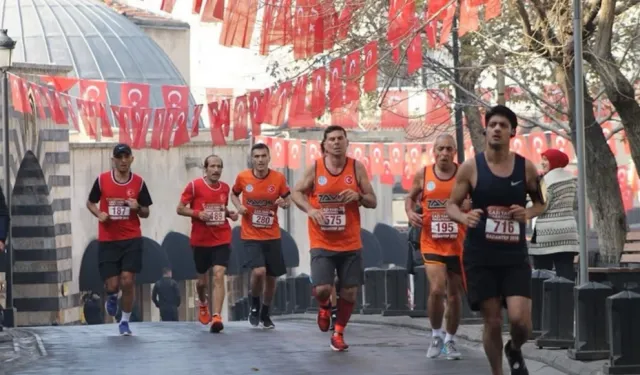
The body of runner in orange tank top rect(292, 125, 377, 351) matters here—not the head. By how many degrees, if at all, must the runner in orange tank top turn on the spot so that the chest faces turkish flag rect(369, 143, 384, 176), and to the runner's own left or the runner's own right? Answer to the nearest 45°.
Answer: approximately 180°

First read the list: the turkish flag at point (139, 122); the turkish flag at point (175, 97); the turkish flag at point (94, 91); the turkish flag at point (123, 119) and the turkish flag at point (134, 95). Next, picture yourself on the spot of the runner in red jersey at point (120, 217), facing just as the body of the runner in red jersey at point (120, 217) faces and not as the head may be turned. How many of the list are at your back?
5

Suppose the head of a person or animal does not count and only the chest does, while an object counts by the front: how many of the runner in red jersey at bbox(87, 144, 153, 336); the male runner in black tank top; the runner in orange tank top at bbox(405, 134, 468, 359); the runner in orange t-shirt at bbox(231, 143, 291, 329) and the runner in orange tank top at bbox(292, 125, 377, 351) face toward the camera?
5

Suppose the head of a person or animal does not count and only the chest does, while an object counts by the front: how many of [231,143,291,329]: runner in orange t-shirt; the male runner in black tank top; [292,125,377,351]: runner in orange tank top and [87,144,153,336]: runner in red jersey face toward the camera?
4

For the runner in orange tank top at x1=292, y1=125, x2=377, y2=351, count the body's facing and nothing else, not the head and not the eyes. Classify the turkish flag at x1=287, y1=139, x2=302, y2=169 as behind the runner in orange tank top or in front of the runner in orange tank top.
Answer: behind

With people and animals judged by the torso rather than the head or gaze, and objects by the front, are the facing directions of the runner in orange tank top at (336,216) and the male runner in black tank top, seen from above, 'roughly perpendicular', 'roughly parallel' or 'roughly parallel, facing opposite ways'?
roughly parallel

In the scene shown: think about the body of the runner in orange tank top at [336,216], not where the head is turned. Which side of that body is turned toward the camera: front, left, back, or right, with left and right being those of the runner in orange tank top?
front

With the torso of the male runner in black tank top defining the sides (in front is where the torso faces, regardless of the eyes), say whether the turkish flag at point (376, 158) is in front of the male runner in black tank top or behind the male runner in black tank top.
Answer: behind

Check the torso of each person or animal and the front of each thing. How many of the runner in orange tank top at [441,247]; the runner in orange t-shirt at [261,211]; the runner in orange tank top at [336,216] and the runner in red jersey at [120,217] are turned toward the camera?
4

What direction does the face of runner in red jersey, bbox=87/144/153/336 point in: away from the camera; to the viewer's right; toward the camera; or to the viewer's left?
toward the camera

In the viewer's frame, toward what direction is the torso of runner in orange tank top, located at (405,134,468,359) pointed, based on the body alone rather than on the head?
toward the camera

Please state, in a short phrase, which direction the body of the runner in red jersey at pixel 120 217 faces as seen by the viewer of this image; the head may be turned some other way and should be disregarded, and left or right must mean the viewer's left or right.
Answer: facing the viewer

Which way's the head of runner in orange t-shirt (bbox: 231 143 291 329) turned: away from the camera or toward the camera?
toward the camera

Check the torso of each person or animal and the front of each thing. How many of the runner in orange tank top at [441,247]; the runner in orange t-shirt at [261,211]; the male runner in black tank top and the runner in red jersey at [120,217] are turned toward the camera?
4
